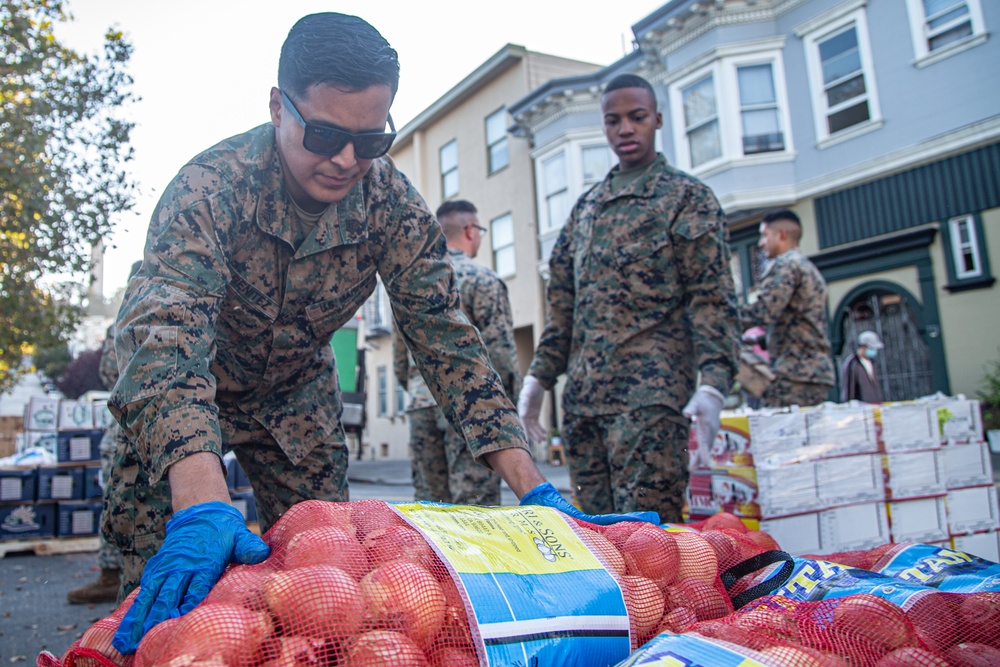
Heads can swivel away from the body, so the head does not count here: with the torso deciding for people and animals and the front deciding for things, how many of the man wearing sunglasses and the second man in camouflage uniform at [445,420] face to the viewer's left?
0

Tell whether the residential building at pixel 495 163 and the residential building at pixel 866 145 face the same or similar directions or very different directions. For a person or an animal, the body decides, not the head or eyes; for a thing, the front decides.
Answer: same or similar directions

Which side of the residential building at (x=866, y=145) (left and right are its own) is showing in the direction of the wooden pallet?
front

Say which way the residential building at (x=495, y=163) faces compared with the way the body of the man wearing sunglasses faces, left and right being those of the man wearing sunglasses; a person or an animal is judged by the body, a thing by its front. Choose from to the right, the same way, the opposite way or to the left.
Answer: to the right

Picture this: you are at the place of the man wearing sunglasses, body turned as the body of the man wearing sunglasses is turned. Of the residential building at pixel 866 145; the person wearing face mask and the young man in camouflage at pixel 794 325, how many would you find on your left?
3

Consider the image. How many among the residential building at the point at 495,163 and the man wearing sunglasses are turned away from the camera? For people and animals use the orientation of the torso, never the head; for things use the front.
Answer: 0

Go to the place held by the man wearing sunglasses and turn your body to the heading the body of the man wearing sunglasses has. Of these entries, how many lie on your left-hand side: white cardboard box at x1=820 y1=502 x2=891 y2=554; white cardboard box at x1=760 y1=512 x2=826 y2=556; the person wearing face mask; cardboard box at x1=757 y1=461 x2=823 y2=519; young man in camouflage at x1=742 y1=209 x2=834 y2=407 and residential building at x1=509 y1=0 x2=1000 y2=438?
6

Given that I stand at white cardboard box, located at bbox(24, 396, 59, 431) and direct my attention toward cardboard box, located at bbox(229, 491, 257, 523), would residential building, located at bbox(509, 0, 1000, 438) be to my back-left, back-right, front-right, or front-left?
front-left

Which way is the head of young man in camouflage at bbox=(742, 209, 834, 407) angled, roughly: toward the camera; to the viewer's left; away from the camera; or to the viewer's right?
to the viewer's left

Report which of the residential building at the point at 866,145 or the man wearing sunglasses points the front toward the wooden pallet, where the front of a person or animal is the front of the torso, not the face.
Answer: the residential building

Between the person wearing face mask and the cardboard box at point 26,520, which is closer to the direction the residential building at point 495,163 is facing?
the cardboard box

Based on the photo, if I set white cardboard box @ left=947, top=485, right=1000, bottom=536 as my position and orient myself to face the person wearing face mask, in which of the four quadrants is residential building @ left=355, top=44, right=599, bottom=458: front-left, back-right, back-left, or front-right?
front-left

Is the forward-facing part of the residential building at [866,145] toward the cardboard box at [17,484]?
yes

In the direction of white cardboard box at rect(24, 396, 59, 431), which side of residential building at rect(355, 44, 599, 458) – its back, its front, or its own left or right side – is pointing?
front

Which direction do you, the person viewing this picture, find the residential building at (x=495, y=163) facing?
facing the viewer and to the left of the viewer

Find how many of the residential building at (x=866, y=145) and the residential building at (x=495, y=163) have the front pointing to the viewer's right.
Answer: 0

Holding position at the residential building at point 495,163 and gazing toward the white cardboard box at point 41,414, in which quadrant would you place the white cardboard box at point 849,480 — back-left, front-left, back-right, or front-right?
front-left

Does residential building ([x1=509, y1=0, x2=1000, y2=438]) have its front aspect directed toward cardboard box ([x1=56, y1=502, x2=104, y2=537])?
yes
